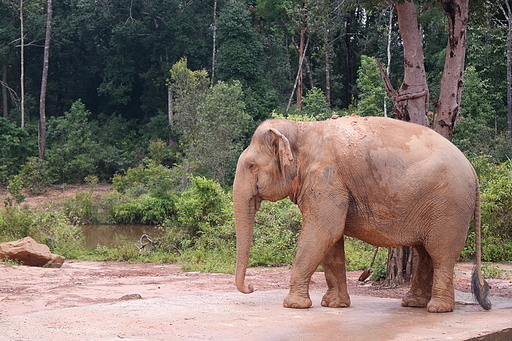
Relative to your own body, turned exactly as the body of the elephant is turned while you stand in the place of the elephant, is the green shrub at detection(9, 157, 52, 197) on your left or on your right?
on your right

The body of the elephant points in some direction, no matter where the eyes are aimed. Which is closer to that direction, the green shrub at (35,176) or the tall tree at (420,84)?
the green shrub

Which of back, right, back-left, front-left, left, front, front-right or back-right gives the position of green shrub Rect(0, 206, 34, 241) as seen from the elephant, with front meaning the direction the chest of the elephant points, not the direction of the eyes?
front-right

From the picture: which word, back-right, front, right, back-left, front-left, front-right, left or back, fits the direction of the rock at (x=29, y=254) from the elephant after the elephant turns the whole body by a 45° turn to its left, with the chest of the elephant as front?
right

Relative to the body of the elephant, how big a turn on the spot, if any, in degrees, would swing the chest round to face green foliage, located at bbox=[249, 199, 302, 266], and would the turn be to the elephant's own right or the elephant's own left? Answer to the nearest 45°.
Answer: approximately 90° to the elephant's own right

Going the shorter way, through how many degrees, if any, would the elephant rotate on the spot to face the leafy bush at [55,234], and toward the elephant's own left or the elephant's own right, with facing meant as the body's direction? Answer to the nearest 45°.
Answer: approximately 45° to the elephant's own right

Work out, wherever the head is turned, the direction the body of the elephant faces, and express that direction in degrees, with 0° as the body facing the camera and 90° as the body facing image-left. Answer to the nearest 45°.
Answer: approximately 90°

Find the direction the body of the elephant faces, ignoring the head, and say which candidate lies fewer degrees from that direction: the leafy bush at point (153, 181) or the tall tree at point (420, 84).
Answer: the leafy bush

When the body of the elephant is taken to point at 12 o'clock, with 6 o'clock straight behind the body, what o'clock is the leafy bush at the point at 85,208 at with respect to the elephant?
The leafy bush is roughly at 2 o'clock from the elephant.

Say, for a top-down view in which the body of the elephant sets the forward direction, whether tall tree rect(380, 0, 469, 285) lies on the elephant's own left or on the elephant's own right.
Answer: on the elephant's own right
